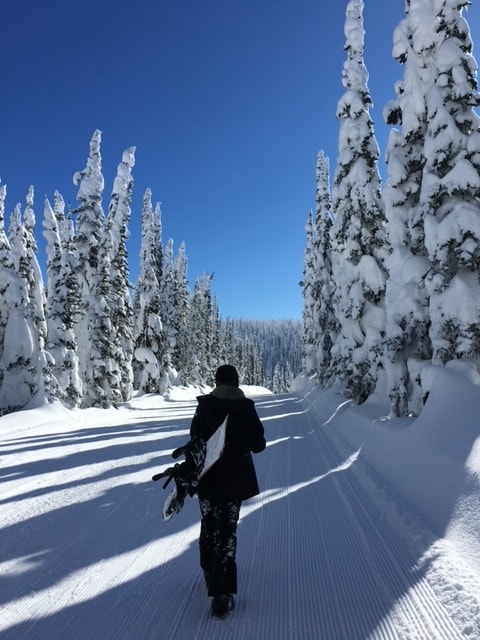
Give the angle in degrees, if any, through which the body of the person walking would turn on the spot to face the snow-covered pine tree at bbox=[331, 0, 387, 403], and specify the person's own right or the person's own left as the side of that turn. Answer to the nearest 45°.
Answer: approximately 45° to the person's own right

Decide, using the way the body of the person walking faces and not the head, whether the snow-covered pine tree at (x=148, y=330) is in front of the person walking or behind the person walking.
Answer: in front

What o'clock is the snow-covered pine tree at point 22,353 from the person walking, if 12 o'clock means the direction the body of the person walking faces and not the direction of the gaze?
The snow-covered pine tree is roughly at 11 o'clock from the person walking.

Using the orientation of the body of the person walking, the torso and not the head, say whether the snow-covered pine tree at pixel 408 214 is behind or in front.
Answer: in front

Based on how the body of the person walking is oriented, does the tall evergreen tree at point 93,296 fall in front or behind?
in front

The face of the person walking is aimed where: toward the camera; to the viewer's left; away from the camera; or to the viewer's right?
away from the camera

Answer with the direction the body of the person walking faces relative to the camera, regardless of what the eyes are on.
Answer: away from the camera

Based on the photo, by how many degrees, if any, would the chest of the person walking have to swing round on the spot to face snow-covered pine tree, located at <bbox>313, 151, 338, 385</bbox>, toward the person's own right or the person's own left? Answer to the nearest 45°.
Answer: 0° — they already face it
